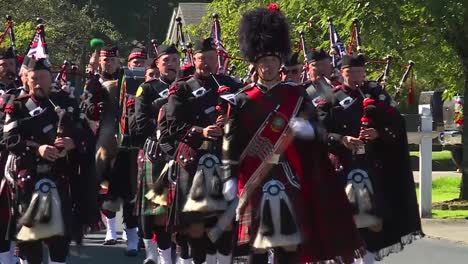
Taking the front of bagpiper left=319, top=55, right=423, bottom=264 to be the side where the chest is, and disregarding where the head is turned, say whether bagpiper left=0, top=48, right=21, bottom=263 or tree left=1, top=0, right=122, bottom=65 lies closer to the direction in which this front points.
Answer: the bagpiper

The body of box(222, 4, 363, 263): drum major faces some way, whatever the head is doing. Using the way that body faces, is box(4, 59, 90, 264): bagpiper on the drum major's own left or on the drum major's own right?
on the drum major's own right

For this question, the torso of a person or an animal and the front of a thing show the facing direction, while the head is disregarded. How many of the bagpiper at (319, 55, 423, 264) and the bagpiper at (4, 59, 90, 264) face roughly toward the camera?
2

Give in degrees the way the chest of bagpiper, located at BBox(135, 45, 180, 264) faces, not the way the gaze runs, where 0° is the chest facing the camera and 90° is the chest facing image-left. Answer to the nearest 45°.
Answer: approximately 315°

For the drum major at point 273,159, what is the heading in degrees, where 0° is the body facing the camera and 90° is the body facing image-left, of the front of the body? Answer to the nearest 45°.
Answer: approximately 0°

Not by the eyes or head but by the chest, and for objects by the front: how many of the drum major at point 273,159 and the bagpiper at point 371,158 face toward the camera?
2

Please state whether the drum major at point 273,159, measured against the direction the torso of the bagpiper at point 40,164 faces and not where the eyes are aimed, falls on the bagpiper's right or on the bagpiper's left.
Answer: on the bagpiper's left

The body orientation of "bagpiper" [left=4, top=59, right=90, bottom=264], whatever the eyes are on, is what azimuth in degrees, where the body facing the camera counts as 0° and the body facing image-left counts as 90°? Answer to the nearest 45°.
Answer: approximately 0°
